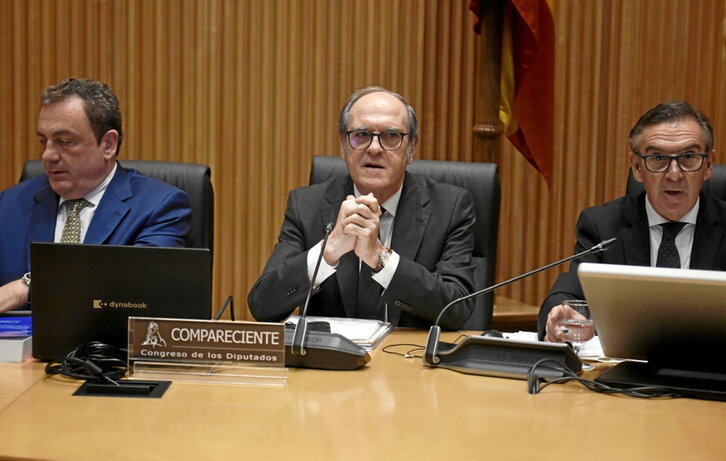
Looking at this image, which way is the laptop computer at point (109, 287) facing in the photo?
away from the camera

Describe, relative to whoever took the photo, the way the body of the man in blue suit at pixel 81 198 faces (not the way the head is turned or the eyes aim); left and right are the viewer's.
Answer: facing the viewer and to the left of the viewer

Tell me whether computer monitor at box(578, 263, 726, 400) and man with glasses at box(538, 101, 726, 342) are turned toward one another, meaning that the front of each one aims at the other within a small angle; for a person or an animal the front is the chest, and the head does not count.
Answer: yes

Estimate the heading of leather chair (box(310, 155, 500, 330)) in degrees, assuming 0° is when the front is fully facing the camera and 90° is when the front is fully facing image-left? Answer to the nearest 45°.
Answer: approximately 0°

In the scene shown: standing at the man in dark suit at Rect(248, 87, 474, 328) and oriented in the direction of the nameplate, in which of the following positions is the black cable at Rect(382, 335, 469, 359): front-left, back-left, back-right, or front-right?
front-left

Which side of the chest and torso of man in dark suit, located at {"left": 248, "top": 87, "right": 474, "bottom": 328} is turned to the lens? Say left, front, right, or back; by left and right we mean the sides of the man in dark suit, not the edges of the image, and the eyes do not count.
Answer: front

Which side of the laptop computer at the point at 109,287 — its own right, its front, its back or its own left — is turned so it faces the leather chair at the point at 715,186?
right

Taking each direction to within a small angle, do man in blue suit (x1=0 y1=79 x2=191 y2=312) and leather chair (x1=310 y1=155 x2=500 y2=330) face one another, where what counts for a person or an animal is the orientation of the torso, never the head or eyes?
no

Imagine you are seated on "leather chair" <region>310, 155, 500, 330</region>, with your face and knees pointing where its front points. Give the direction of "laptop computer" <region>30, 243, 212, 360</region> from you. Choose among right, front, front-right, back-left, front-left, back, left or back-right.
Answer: front-right

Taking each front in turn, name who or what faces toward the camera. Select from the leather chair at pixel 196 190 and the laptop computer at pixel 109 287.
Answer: the leather chair

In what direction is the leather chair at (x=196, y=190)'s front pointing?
toward the camera

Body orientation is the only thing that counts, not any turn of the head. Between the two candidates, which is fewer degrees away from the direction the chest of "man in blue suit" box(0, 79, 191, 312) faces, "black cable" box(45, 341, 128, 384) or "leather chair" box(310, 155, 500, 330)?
the black cable

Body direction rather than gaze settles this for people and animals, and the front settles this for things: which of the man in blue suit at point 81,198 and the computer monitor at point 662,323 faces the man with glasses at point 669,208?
the computer monitor

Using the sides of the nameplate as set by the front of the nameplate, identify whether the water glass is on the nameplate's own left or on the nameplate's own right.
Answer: on the nameplate's own left

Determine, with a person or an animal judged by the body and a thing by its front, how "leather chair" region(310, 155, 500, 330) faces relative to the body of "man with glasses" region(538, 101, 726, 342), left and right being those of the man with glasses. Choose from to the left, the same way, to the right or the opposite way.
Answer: the same way

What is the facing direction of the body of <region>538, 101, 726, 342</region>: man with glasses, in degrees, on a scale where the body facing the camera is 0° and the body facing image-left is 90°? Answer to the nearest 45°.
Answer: approximately 0°

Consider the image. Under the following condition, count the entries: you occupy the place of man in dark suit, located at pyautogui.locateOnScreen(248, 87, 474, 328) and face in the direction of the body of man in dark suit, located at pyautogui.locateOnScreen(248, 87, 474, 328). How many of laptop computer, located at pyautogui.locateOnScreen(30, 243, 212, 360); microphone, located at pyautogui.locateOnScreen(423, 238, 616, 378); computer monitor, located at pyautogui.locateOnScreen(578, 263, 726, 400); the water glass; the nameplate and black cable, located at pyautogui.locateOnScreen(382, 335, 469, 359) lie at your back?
0

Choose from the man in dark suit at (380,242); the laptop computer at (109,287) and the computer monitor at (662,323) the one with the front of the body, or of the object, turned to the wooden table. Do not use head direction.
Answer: the man in dark suit

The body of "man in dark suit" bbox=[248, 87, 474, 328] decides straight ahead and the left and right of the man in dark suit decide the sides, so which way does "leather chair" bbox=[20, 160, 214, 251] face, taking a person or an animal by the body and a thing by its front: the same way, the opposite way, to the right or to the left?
the same way

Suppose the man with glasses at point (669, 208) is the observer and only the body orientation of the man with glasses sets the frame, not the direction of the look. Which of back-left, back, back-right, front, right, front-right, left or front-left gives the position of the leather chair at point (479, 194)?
right

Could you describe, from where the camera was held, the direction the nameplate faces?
facing the viewer

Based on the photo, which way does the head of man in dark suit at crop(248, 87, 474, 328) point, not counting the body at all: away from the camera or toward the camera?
toward the camera

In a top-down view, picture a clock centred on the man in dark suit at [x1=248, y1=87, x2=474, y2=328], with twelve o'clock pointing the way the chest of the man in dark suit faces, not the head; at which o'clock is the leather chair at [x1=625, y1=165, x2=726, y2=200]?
The leather chair is roughly at 9 o'clock from the man in dark suit.

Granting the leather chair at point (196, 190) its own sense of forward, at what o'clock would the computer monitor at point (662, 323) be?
The computer monitor is roughly at 11 o'clock from the leather chair.
